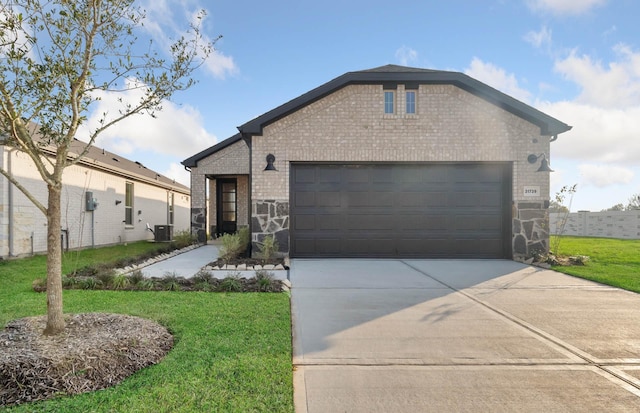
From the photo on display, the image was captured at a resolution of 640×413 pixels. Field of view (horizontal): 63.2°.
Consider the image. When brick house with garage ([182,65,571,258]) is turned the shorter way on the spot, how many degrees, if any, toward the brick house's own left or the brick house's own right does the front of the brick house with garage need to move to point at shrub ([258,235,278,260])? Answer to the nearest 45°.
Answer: approximately 90° to the brick house's own right

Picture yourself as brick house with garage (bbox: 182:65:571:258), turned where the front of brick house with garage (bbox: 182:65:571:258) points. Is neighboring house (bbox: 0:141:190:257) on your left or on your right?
on your right

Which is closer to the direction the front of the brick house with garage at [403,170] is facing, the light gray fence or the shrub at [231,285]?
the shrub

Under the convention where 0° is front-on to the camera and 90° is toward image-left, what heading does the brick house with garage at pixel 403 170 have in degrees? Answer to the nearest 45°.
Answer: approximately 0°

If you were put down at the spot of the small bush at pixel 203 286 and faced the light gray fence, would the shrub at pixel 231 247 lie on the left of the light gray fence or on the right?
left
